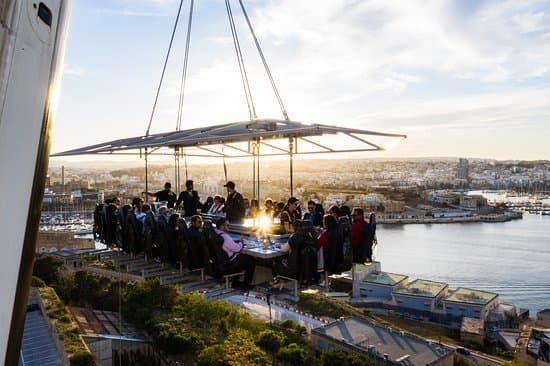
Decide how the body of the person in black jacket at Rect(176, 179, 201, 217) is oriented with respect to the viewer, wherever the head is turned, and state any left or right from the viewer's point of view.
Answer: facing the viewer

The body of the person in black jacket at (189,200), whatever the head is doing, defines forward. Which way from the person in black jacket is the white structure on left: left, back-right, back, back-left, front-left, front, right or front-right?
front

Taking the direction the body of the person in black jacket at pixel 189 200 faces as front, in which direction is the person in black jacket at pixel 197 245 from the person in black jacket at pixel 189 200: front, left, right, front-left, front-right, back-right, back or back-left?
front

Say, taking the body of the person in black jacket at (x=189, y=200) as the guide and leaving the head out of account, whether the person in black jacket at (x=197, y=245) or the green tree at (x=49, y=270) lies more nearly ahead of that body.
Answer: the person in black jacket
